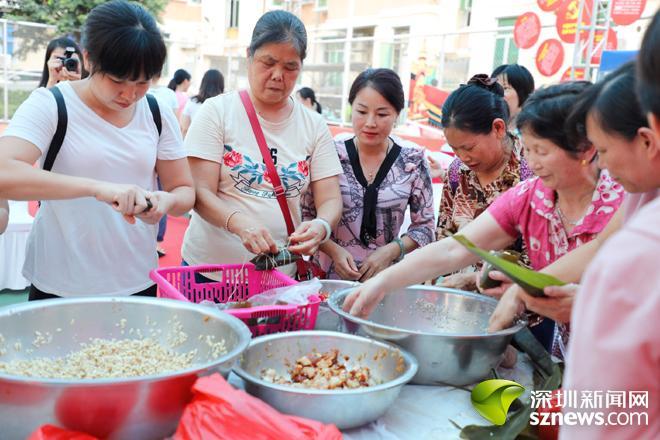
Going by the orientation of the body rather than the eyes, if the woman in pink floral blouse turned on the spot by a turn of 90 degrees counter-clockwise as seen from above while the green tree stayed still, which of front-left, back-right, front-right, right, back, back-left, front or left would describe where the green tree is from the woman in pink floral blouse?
back

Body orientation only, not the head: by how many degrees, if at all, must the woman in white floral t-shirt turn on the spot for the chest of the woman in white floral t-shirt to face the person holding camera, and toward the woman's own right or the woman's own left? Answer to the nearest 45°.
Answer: approximately 135° to the woman's own right

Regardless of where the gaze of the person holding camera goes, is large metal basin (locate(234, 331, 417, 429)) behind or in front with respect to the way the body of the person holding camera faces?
in front

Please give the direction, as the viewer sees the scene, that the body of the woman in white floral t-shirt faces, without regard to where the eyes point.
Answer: toward the camera

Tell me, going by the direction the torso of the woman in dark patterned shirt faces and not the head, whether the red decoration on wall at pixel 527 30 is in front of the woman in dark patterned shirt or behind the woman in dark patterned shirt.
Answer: behind

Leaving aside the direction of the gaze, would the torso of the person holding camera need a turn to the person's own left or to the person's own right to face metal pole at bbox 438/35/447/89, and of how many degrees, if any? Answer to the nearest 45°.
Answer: approximately 135° to the person's own left

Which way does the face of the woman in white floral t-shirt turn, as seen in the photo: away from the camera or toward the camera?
toward the camera

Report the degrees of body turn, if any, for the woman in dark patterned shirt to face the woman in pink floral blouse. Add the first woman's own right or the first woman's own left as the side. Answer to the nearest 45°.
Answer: approximately 45° to the first woman's own left

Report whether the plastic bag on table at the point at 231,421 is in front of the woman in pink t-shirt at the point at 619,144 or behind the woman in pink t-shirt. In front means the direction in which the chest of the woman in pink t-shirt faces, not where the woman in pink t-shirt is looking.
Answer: in front

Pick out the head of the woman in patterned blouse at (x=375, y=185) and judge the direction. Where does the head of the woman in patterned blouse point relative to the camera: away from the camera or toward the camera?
toward the camera

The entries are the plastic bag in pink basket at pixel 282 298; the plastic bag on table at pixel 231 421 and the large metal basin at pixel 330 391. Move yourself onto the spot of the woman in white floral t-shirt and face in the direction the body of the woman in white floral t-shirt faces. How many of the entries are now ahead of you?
3

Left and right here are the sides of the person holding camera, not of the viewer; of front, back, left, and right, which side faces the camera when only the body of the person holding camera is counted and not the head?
front

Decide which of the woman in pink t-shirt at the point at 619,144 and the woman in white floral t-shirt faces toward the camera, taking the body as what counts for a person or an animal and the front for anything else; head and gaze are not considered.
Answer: the woman in white floral t-shirt

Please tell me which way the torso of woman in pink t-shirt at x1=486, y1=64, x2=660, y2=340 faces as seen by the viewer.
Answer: to the viewer's left

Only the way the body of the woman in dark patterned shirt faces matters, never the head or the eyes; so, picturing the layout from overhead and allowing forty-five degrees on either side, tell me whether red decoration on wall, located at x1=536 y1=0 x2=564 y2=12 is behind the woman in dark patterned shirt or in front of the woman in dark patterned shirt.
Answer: behind

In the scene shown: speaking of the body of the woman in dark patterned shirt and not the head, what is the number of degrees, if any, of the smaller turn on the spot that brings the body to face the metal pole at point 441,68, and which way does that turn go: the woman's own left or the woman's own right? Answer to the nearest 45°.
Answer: approximately 135° to the woman's own right

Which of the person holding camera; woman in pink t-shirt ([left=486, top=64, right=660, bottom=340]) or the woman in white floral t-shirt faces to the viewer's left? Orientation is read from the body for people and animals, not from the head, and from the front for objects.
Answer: the woman in pink t-shirt

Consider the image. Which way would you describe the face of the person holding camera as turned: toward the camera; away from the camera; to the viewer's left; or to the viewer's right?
toward the camera
